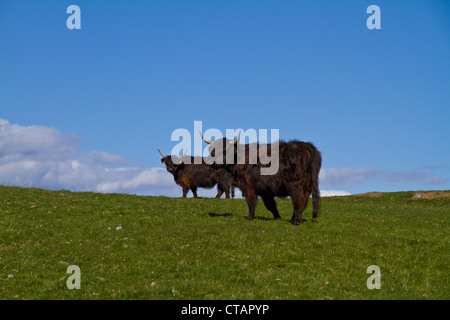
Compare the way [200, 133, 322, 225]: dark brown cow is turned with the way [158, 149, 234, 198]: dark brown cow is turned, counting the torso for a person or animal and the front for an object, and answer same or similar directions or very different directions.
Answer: same or similar directions

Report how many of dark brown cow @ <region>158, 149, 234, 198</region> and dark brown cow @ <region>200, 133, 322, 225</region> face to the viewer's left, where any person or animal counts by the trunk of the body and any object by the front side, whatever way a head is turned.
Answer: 2

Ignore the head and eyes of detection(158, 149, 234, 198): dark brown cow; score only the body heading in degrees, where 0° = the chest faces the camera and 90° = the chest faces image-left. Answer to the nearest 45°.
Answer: approximately 90°

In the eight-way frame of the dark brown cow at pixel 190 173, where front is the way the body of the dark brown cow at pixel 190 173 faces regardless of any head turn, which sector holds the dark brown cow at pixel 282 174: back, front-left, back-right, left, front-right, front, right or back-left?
left

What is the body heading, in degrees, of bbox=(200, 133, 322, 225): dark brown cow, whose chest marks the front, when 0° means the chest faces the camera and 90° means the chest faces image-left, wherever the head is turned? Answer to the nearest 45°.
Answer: approximately 90°

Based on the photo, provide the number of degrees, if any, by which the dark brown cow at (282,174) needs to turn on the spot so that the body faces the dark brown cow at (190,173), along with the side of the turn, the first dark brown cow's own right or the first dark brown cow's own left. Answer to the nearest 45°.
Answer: approximately 90° to the first dark brown cow's own right
